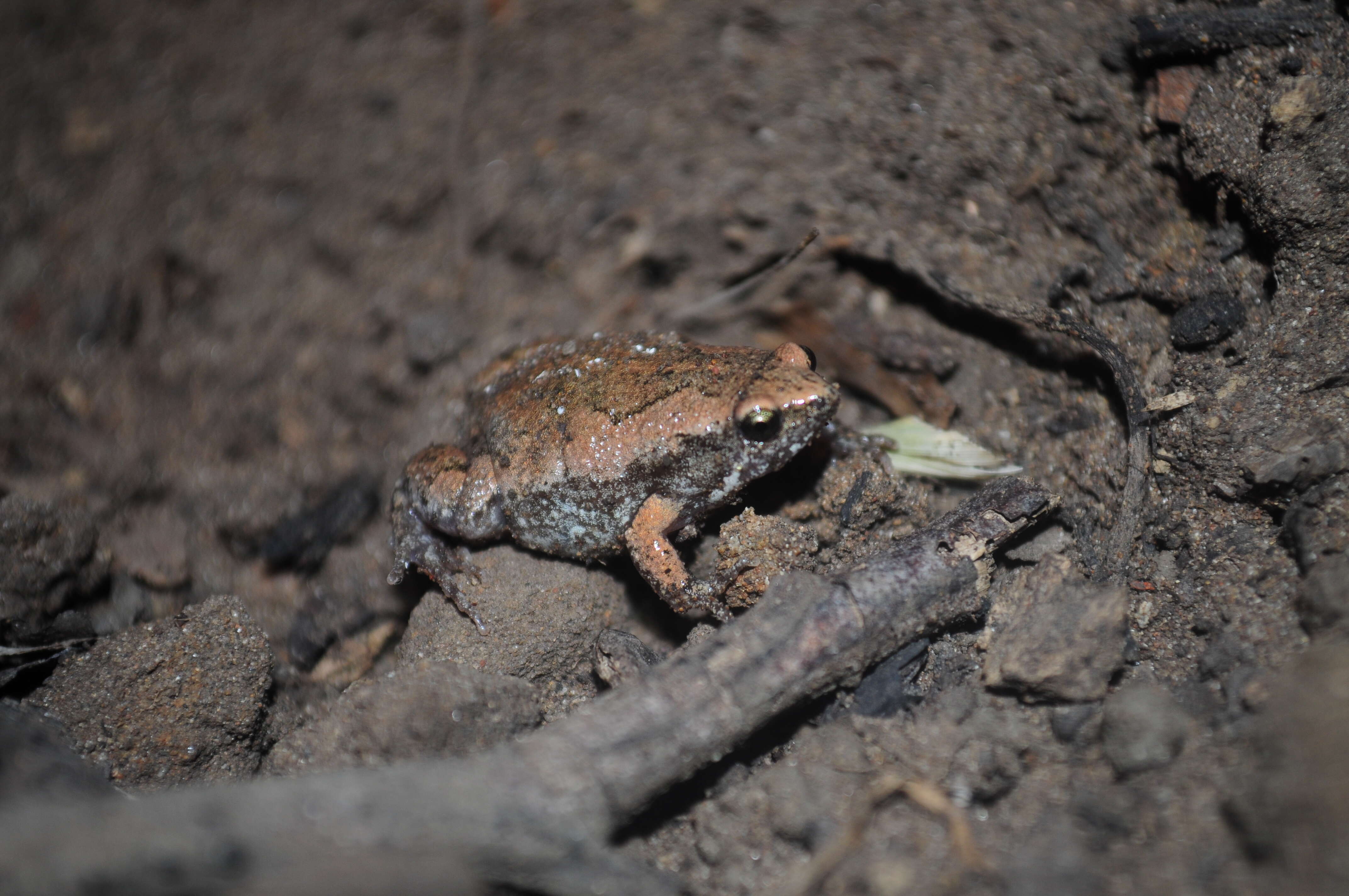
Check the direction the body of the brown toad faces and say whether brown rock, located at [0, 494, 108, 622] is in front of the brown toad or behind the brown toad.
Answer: behind

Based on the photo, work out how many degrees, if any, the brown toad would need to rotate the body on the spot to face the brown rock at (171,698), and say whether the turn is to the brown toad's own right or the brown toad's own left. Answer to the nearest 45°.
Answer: approximately 135° to the brown toad's own right

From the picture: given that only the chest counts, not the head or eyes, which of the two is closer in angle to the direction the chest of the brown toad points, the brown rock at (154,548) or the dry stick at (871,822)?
the dry stick

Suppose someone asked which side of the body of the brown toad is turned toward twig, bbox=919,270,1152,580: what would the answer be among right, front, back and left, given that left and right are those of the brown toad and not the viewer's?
front

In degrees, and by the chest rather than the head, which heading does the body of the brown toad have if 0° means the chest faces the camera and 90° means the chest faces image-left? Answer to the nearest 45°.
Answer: approximately 270°

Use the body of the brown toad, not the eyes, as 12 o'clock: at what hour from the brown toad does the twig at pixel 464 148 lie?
The twig is roughly at 8 o'clock from the brown toad.

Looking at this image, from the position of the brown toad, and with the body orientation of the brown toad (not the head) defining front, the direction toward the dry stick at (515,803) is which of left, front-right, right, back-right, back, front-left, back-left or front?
right

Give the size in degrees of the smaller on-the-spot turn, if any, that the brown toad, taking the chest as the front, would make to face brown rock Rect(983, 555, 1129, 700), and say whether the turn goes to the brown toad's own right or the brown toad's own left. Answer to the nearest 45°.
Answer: approximately 45° to the brown toad's own right

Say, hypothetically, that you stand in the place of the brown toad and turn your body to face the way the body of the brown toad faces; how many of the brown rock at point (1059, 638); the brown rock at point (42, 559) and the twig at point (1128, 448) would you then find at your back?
1

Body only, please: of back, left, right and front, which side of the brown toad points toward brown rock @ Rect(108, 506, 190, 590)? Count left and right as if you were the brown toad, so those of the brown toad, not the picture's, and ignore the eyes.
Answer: back
